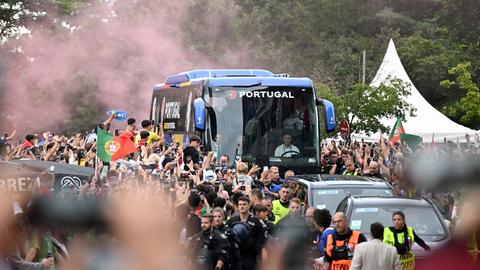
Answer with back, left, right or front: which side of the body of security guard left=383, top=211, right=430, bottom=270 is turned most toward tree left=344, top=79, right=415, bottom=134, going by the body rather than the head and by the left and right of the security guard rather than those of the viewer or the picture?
back

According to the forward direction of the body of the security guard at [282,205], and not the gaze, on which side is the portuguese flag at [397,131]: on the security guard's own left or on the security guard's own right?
on the security guard's own left

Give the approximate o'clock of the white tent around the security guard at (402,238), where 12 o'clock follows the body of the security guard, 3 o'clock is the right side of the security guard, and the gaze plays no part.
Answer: The white tent is roughly at 6 o'clock from the security guard.

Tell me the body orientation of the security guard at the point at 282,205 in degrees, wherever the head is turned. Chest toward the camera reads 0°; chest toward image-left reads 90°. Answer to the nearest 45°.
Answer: approximately 315°

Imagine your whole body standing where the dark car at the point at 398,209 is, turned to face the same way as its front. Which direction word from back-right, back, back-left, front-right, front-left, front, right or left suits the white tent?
back-left

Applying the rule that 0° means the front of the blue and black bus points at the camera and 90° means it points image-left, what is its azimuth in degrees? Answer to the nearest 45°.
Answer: approximately 315°

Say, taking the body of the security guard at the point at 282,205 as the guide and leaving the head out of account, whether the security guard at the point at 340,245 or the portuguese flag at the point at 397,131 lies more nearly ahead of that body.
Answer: the security guard
